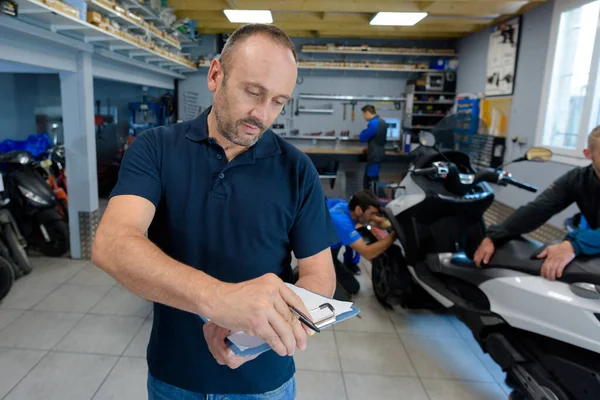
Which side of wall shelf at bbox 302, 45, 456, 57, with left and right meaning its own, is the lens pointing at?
front

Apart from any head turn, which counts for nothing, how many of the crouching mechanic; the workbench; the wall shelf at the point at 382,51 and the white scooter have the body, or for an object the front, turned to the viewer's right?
1

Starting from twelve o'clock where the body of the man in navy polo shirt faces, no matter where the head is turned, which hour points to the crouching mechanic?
The crouching mechanic is roughly at 7 o'clock from the man in navy polo shirt.

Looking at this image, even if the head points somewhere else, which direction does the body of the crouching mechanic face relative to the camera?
to the viewer's right

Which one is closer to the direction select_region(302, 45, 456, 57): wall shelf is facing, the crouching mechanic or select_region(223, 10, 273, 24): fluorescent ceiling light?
the crouching mechanic

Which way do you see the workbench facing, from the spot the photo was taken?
facing the viewer

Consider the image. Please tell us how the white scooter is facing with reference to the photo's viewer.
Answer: facing away from the viewer and to the left of the viewer

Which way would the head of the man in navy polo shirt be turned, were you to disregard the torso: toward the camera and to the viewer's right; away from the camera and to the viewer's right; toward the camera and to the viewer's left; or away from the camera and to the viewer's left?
toward the camera and to the viewer's right
